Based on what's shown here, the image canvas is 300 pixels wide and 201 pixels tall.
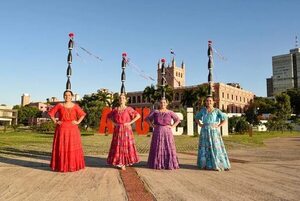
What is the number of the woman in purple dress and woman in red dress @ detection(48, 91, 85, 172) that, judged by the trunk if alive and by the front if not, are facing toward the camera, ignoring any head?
2

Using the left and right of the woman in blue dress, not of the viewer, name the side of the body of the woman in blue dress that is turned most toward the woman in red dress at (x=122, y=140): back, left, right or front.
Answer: right

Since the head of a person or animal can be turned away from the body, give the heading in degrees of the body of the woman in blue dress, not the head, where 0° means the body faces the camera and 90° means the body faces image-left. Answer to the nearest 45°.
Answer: approximately 0°

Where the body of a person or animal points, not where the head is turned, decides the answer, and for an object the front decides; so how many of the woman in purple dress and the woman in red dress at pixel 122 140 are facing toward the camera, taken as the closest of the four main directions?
2

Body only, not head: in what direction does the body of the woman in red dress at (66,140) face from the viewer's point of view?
toward the camera

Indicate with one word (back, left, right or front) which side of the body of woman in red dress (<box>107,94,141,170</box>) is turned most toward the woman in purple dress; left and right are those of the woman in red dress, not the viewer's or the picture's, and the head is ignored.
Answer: left

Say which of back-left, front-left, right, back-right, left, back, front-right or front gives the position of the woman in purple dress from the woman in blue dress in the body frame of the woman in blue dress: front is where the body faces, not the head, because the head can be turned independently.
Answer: right

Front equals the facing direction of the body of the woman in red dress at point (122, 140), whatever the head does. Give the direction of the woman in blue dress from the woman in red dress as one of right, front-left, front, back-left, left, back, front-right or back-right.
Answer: left

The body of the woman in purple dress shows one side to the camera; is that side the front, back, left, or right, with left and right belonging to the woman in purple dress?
front

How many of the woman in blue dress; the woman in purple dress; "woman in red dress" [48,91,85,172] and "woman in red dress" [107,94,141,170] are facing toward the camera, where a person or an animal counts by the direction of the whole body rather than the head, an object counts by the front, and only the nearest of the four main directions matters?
4

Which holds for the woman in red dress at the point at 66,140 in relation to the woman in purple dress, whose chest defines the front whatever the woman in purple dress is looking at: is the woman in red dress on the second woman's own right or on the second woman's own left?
on the second woman's own right
